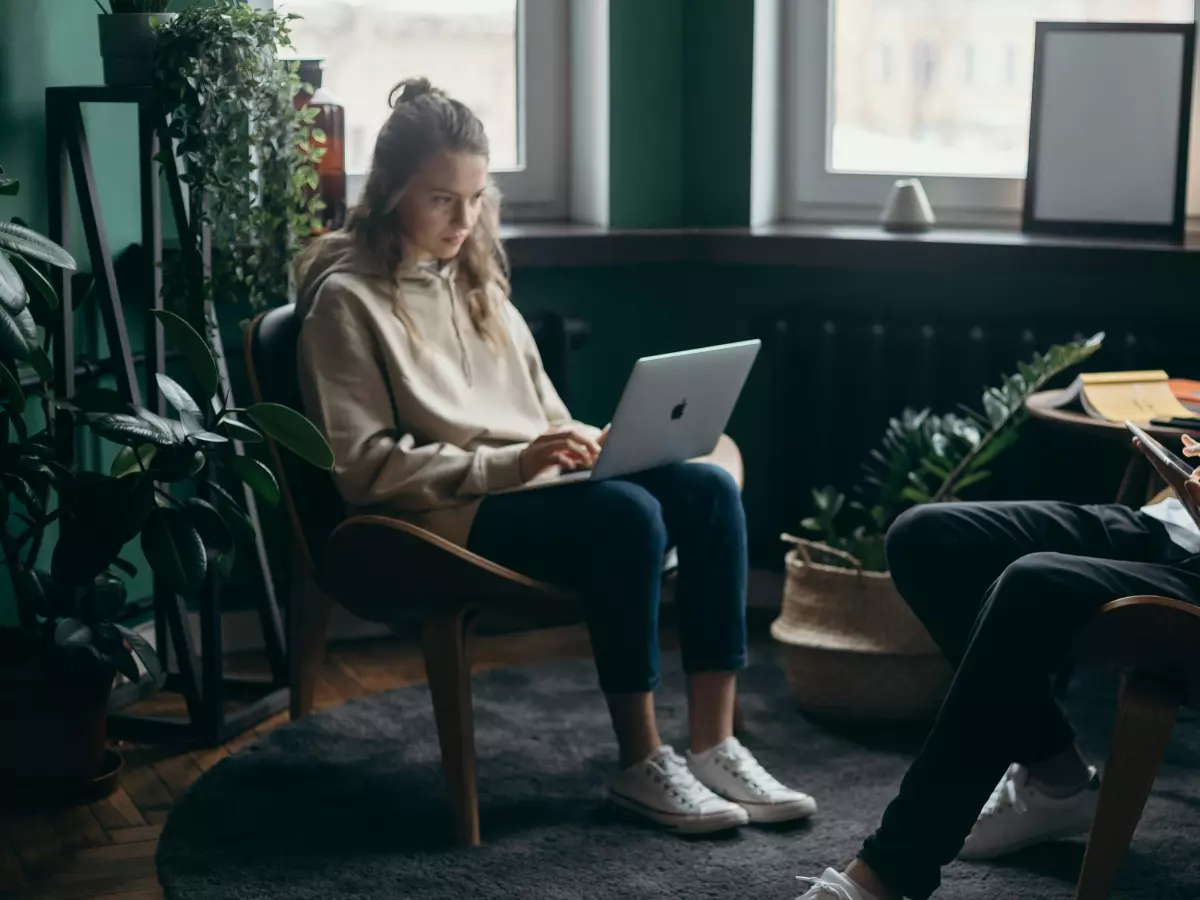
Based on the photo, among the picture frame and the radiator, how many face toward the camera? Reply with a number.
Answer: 2

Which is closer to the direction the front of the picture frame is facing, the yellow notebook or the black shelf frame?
the yellow notebook

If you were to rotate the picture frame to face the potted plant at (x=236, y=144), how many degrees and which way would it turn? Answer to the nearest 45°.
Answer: approximately 45° to its right

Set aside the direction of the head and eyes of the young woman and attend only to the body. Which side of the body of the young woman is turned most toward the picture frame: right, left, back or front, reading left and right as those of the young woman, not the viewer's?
left

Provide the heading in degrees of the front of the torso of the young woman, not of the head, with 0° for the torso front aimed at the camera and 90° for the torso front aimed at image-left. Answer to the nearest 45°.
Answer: approximately 315°

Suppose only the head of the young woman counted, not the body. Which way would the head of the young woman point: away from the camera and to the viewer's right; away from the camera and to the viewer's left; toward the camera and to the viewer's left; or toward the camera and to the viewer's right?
toward the camera and to the viewer's right

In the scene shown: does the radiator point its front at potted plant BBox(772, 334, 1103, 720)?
yes

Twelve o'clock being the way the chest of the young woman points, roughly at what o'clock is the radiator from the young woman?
The radiator is roughly at 9 o'clock from the young woman.
